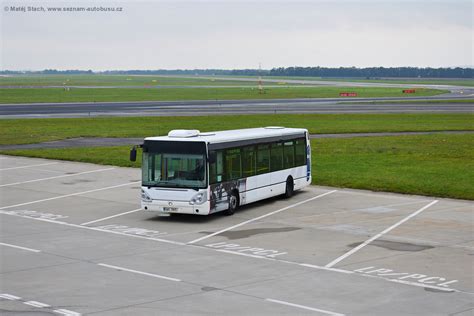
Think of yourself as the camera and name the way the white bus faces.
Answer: facing the viewer and to the left of the viewer
